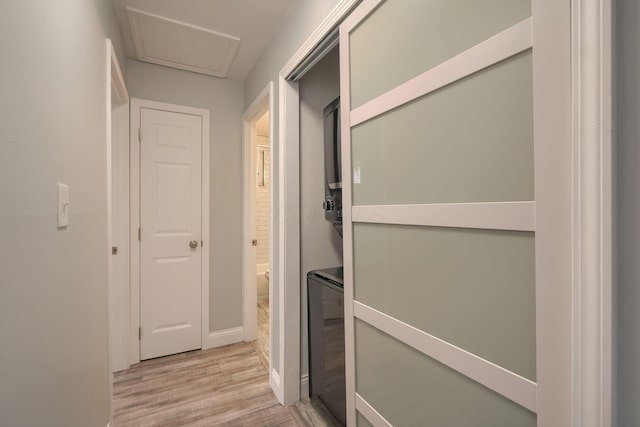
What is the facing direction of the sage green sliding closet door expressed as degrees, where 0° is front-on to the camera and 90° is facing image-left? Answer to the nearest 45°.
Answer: approximately 45°
